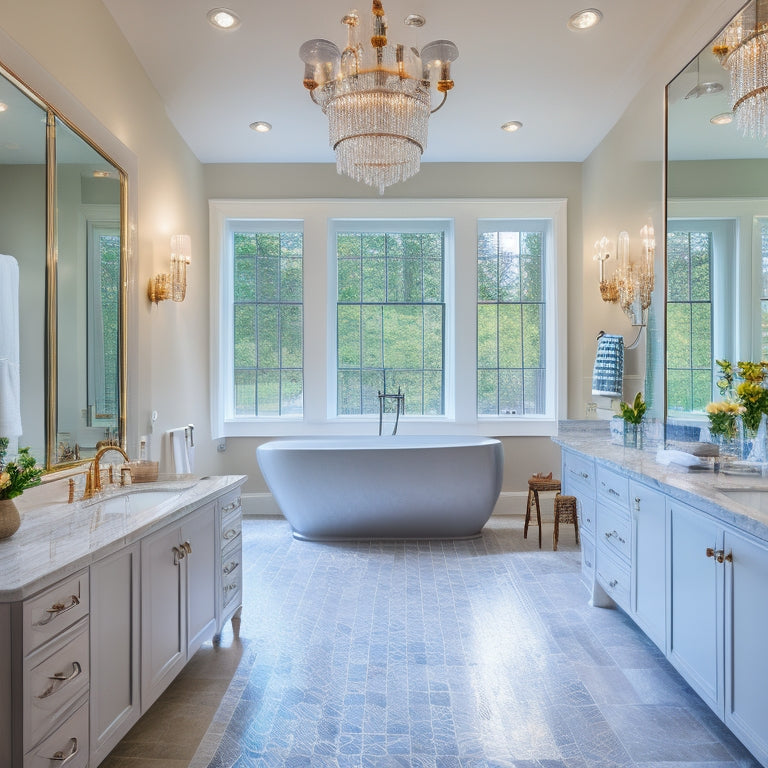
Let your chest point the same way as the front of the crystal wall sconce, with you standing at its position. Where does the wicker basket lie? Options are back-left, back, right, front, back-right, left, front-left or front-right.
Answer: front

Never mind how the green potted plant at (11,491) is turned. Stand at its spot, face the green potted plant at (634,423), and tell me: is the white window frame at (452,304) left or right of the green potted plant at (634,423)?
left

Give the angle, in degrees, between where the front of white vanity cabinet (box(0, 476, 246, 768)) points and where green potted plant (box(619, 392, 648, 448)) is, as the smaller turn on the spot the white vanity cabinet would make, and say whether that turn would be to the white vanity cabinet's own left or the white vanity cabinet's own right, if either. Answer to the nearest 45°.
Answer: approximately 45° to the white vanity cabinet's own left

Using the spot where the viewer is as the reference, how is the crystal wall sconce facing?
facing the viewer and to the left of the viewer

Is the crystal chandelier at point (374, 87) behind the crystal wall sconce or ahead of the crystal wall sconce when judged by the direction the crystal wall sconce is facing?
ahead

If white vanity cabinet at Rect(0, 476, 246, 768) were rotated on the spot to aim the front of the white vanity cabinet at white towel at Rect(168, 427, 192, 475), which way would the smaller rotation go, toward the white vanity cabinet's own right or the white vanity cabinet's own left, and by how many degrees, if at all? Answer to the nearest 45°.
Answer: approximately 135° to the white vanity cabinet's own left

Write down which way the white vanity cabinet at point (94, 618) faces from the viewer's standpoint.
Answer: facing the viewer and to the right of the viewer

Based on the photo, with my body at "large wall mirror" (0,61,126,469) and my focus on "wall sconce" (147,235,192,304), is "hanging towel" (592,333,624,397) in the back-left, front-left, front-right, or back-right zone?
front-right

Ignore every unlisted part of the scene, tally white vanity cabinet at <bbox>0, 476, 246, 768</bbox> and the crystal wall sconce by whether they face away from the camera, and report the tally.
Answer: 0

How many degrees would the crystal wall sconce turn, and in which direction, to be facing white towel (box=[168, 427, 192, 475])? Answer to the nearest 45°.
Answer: approximately 45° to its right
